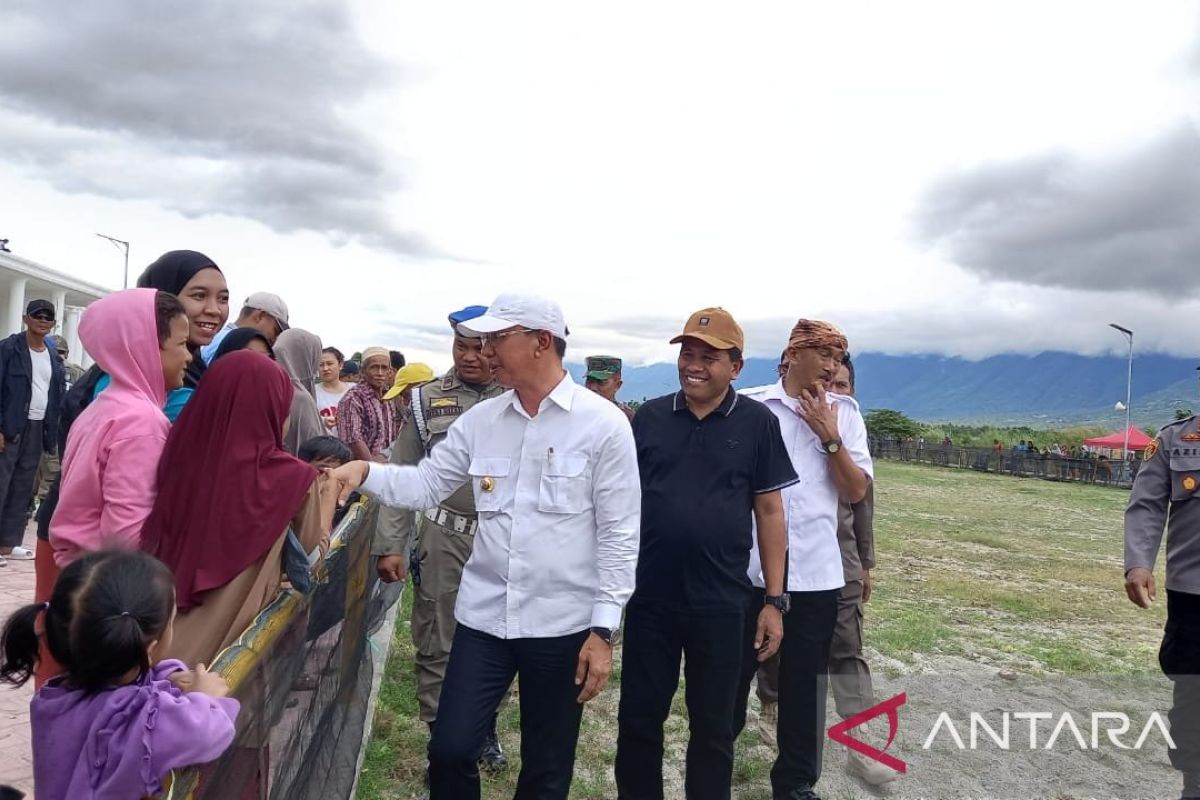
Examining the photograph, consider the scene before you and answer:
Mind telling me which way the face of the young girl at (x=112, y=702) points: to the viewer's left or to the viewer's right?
to the viewer's right

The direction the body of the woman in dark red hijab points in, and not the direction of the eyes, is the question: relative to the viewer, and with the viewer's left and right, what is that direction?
facing away from the viewer and to the right of the viewer

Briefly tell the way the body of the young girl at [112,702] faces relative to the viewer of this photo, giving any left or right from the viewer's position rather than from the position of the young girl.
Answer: facing away from the viewer and to the right of the viewer

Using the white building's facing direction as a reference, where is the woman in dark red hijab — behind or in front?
in front

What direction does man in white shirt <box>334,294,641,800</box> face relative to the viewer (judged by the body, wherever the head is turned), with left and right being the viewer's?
facing the viewer and to the left of the viewer

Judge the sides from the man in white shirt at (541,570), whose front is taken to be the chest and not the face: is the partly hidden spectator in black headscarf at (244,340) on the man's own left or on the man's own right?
on the man's own right

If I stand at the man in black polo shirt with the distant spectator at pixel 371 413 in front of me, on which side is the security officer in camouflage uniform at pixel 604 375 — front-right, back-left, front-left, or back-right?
front-right

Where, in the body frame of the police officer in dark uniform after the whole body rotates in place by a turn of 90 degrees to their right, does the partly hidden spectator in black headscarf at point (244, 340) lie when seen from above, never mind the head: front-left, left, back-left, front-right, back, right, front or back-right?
front-left

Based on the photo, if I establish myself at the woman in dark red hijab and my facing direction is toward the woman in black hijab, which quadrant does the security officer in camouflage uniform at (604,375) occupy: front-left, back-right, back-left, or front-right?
front-right

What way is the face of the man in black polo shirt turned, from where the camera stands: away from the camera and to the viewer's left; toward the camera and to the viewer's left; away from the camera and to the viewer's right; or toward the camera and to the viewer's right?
toward the camera and to the viewer's left
